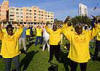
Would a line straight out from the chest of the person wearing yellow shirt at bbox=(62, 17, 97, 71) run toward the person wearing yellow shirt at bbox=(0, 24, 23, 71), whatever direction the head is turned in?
no

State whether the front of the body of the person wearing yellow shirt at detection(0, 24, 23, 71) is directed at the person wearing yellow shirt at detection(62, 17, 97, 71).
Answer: no

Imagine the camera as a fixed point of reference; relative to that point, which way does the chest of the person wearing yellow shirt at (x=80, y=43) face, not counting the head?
toward the camera
